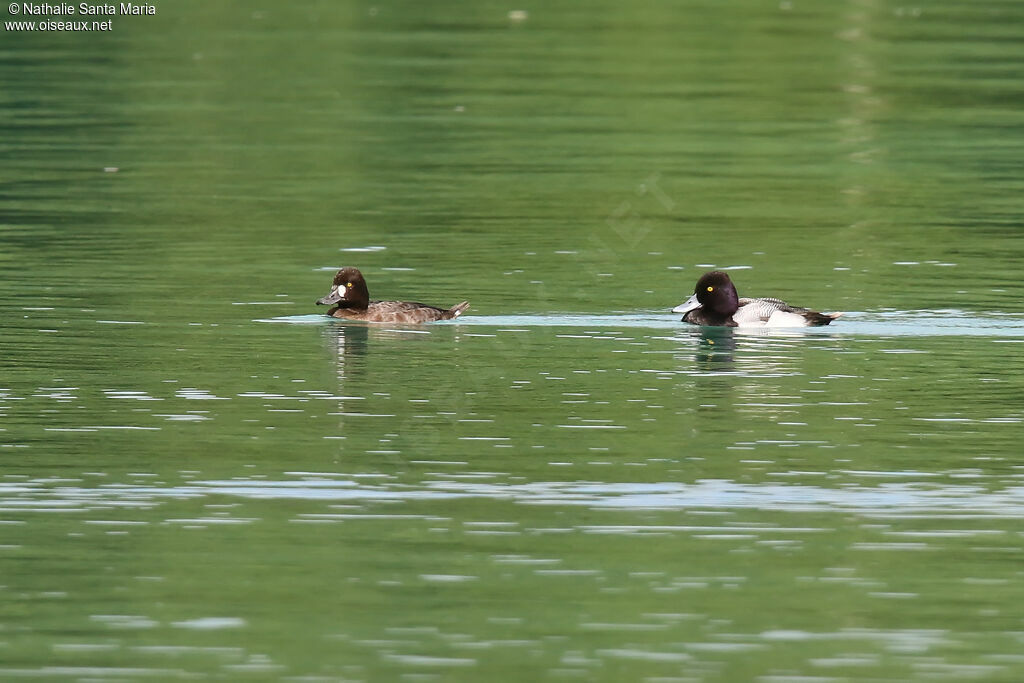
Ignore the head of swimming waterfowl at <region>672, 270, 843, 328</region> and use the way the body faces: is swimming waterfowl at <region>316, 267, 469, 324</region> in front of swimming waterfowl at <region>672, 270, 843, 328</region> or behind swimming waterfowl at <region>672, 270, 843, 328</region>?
in front

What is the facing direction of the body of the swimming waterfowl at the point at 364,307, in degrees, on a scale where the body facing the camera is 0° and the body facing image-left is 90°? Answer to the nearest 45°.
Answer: approximately 90°

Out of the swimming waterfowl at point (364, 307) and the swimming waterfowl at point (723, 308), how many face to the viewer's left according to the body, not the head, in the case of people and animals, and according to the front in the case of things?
2

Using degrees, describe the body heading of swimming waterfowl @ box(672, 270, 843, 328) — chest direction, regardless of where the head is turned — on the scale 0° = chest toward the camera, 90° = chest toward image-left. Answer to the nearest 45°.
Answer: approximately 90°

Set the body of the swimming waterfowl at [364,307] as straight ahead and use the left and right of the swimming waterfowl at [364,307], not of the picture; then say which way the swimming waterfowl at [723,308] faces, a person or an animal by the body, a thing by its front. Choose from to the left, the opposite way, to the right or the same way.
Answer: the same way

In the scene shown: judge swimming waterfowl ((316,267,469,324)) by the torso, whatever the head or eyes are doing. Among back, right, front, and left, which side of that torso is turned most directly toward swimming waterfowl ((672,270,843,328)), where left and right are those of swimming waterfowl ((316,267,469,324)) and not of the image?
back
